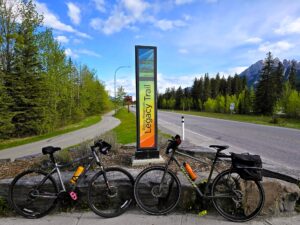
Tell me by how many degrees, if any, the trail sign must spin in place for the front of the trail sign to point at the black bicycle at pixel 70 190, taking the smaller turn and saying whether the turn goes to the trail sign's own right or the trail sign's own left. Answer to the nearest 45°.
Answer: approximately 45° to the trail sign's own right

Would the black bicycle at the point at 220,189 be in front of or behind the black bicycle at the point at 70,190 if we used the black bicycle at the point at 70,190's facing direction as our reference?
in front

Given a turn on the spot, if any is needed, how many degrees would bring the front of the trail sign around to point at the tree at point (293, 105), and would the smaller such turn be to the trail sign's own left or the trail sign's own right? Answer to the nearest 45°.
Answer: approximately 135° to the trail sign's own left

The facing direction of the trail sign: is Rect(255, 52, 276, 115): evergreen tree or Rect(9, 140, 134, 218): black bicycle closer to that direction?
the black bicycle

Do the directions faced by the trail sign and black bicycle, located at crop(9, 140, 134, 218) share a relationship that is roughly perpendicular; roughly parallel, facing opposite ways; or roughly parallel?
roughly perpendicular

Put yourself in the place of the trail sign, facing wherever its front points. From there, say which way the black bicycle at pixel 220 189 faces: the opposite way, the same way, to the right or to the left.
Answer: to the right

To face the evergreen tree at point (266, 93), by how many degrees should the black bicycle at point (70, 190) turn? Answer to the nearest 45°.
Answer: approximately 45° to its left

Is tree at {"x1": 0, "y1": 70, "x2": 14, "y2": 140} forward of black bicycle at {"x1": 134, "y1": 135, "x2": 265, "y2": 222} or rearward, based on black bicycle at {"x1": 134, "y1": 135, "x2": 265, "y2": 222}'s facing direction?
forward

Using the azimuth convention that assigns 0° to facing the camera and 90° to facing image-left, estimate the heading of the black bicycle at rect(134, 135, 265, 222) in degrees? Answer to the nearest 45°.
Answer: approximately 90°

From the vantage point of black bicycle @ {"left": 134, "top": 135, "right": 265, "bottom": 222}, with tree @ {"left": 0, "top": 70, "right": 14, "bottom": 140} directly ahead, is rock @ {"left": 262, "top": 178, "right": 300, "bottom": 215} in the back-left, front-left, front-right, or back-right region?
back-right

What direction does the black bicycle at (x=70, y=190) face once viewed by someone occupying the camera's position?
facing to the right of the viewer

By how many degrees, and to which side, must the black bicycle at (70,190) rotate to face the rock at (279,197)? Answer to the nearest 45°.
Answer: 0° — it already faces it

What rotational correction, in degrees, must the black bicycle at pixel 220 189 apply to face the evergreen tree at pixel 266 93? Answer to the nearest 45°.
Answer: approximately 90° to its right

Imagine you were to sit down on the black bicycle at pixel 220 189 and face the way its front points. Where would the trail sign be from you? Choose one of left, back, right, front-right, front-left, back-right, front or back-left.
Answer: front-right
